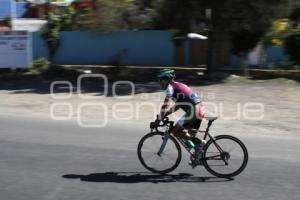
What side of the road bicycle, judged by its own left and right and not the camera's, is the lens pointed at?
left

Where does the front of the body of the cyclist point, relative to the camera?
to the viewer's left

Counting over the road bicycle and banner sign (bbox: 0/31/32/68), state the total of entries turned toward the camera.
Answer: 1

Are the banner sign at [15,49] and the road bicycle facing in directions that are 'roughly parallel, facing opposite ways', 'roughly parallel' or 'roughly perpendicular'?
roughly perpendicular

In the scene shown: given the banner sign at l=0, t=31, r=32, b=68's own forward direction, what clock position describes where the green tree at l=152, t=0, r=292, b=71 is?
The green tree is roughly at 10 o'clock from the banner sign.

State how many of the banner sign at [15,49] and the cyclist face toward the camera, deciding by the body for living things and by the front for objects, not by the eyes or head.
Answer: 1

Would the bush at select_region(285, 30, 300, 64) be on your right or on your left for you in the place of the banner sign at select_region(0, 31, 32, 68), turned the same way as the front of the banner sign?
on your left

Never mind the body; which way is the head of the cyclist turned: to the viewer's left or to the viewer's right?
to the viewer's left

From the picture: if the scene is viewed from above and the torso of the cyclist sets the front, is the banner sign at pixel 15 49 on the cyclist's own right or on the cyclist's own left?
on the cyclist's own right

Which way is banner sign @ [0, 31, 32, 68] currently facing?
toward the camera
